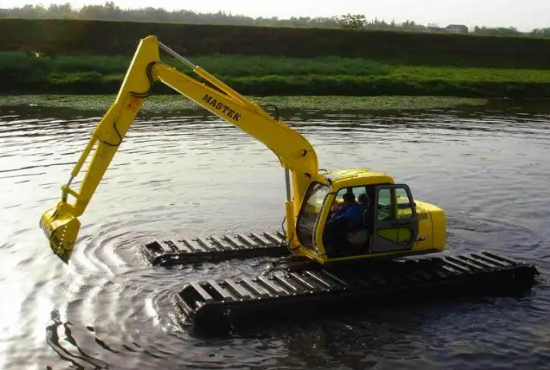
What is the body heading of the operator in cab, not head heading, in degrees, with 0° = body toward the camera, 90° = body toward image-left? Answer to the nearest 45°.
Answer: approximately 90°
